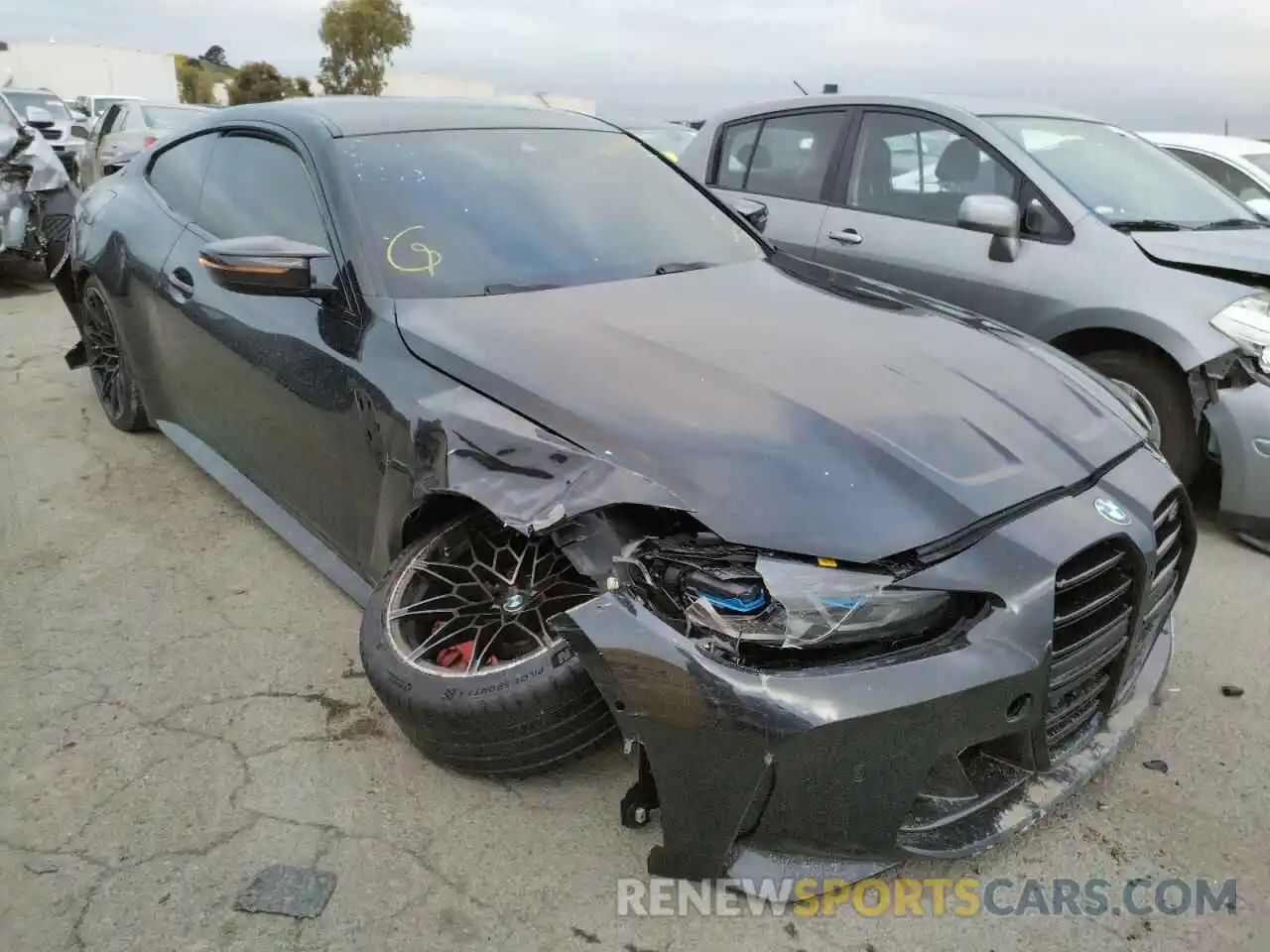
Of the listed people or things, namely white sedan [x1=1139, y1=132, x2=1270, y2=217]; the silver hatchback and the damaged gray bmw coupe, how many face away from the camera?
0

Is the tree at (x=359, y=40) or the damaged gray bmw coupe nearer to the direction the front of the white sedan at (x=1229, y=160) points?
the damaged gray bmw coupe

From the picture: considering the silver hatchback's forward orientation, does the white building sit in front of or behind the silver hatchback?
behind

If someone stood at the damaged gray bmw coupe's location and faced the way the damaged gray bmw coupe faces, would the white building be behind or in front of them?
behind

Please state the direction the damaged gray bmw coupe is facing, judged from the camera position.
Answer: facing the viewer and to the right of the viewer

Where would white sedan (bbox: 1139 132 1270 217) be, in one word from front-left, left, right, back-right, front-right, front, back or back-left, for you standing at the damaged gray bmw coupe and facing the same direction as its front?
left

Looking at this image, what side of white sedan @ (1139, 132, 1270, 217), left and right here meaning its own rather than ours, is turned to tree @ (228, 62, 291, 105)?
back

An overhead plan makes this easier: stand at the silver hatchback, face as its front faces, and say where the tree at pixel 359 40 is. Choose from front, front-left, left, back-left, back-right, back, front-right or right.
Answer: back

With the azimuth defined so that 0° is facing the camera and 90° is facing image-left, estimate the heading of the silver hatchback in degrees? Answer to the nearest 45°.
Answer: approximately 315°

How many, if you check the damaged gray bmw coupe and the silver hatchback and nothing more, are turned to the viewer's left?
0

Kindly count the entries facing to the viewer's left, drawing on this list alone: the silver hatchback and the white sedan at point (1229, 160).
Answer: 0

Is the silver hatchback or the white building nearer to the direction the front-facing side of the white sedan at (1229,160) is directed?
the silver hatchback
